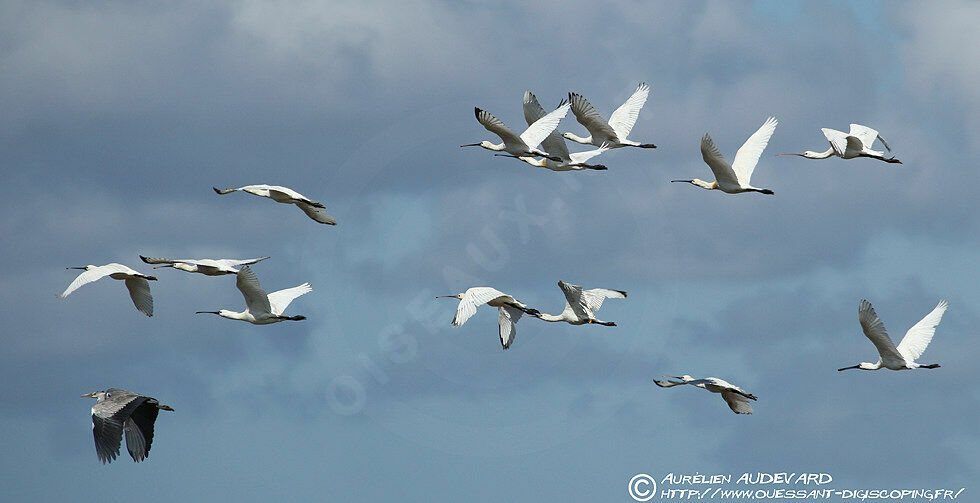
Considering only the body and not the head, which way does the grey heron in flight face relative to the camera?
to the viewer's left
